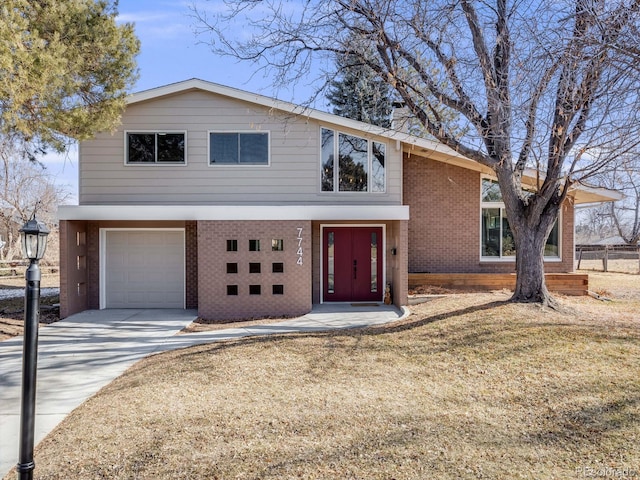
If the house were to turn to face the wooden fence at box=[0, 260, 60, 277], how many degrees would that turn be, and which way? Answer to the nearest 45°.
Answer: approximately 135° to its right

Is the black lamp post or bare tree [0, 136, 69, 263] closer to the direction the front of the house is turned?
the black lamp post

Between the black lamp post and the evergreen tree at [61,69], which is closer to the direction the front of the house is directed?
the black lamp post

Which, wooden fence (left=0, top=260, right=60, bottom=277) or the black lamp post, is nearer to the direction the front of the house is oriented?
the black lamp post

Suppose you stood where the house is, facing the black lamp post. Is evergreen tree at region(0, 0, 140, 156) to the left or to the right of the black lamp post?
right

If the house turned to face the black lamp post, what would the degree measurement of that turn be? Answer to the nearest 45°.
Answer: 0° — it already faces it

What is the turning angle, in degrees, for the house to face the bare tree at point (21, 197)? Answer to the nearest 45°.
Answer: approximately 135° to its right

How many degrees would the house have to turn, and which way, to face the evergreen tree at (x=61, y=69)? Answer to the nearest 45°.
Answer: approximately 45° to its right

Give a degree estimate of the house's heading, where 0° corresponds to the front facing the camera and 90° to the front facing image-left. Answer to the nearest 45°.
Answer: approximately 0°
